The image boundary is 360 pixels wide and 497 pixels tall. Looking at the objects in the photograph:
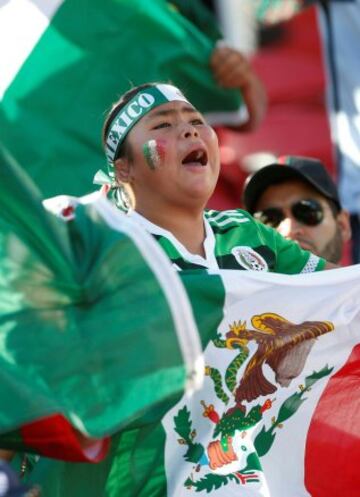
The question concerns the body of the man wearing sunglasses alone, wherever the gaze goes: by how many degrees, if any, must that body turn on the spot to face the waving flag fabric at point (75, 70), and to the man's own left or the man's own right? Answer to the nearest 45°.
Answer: approximately 90° to the man's own right

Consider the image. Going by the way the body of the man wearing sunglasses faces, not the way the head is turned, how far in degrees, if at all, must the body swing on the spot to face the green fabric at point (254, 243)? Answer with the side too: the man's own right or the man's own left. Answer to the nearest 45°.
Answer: approximately 45° to the man's own left

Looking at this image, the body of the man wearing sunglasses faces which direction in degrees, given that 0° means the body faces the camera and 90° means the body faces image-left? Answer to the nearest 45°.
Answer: approximately 45°
